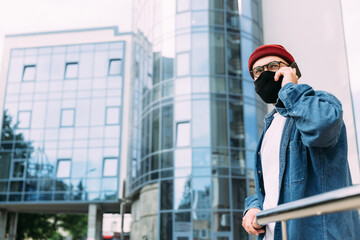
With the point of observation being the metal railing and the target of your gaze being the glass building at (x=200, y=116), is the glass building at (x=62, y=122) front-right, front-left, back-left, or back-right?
front-left

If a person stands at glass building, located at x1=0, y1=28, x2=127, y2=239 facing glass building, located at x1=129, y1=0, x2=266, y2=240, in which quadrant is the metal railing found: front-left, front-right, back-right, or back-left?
front-right

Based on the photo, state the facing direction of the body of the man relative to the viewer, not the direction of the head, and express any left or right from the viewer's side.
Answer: facing the viewer and to the left of the viewer

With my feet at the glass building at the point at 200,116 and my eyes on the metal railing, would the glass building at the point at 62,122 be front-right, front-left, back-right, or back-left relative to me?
back-right

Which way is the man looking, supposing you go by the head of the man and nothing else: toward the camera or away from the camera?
toward the camera

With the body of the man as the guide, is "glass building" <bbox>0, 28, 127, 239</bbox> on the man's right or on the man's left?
on the man's right

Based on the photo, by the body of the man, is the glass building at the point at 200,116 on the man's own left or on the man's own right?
on the man's own right
